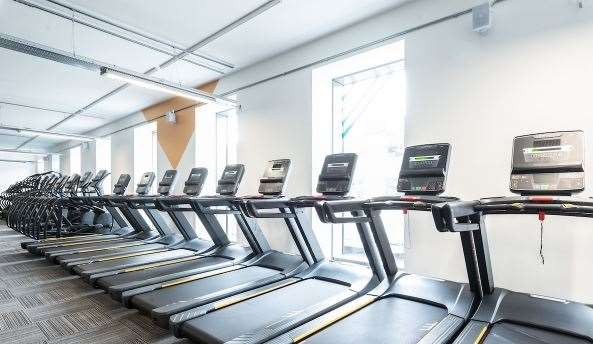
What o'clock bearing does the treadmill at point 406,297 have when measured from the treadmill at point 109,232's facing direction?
the treadmill at point 406,297 is roughly at 4 o'clock from the treadmill at point 109,232.

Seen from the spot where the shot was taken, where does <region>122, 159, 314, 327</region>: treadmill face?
facing away from the viewer and to the right of the viewer

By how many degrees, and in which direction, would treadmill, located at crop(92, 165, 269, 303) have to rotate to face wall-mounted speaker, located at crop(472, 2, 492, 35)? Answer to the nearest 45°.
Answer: approximately 90° to its right

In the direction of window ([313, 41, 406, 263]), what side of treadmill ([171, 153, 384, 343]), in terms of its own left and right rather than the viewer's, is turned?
front

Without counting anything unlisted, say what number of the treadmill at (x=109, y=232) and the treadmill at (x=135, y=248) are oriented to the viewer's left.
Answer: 0

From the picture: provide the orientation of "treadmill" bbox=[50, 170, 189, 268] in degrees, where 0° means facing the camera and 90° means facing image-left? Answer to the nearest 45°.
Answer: approximately 225°

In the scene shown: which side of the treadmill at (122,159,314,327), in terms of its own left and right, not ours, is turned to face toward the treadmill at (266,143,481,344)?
right

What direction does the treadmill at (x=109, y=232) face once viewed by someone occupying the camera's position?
facing away from the viewer and to the right of the viewer

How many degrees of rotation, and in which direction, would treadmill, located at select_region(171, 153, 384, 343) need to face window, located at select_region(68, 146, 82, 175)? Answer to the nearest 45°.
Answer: approximately 90° to its left

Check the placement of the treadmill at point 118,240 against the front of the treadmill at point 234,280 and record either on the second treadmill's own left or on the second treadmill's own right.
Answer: on the second treadmill's own left

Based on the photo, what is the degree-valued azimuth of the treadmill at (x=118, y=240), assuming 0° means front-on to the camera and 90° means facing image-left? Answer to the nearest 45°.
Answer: approximately 225°

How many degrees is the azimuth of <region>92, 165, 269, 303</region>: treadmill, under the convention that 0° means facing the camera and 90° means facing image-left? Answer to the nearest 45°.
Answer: approximately 225°

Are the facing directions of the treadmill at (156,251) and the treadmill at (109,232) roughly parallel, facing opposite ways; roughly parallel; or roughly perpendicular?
roughly parallel

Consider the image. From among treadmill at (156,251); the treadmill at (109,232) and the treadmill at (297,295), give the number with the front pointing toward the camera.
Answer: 0

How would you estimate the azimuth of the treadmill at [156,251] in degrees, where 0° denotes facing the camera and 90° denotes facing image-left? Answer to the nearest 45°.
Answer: approximately 225°

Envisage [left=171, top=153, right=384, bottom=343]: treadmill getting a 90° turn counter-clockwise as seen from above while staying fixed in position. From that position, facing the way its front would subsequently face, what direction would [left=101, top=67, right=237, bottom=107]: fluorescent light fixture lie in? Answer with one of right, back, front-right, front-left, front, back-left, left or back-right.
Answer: front
